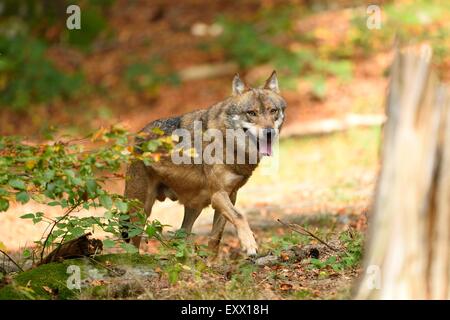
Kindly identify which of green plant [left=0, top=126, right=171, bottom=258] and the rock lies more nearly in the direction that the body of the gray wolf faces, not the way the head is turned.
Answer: the rock

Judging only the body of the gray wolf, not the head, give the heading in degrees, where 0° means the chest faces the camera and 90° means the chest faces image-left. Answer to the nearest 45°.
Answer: approximately 315°

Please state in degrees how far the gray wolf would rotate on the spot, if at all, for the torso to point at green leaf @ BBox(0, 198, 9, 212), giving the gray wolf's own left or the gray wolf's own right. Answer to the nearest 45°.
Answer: approximately 90° to the gray wolf's own right

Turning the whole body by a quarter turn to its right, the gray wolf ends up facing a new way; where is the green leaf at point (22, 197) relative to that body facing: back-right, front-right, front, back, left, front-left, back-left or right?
front

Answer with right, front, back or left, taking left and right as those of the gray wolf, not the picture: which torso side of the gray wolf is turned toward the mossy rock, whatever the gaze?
right

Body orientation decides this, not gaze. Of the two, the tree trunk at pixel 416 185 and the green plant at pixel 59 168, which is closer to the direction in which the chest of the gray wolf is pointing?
the tree trunk

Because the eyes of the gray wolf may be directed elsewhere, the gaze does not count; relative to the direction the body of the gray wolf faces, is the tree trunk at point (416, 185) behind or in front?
in front
